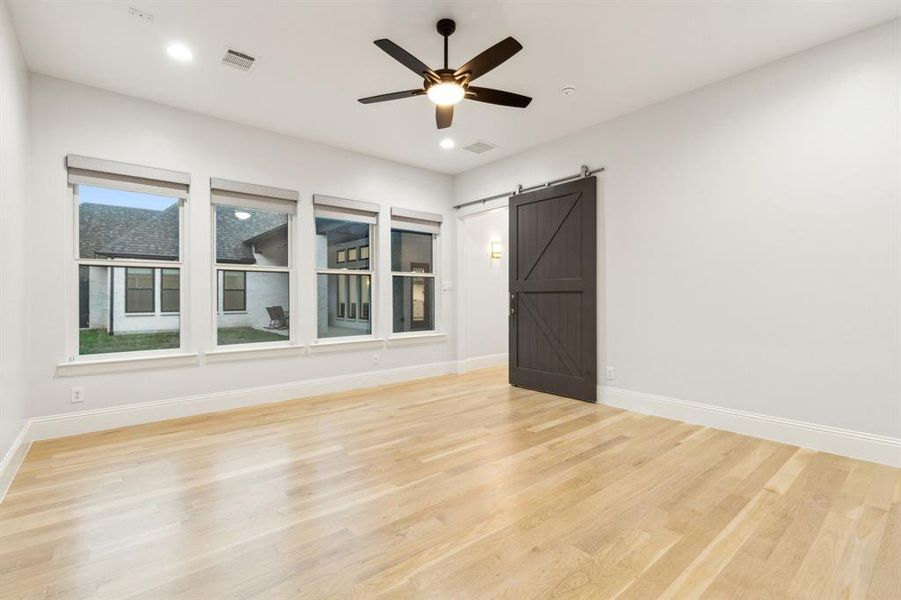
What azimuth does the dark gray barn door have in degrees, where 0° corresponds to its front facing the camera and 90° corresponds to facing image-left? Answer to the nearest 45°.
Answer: approximately 45°

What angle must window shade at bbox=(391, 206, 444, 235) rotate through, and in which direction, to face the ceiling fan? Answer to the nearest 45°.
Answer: approximately 45° to its right

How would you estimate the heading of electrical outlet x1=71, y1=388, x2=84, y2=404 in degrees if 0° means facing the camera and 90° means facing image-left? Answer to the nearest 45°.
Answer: approximately 0°

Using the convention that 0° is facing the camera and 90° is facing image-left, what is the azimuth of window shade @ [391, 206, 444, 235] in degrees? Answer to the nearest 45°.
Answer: approximately 315°

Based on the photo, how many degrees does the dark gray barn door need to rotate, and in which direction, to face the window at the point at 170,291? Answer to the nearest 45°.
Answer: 0° — it already faces it

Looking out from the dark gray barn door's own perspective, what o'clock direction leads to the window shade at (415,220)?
The window shade is roughly at 2 o'clock from the dark gray barn door.

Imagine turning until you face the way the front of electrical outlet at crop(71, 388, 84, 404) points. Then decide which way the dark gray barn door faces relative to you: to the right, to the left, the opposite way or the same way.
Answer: to the right

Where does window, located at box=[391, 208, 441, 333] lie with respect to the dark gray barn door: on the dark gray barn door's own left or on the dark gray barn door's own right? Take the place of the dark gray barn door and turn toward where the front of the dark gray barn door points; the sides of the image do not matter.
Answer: on the dark gray barn door's own right
